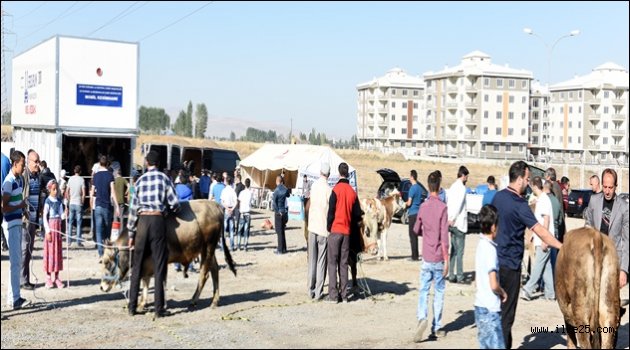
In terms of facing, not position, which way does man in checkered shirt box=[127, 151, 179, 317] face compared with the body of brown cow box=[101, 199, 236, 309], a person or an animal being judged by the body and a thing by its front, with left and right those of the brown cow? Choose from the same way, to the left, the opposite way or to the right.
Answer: to the right

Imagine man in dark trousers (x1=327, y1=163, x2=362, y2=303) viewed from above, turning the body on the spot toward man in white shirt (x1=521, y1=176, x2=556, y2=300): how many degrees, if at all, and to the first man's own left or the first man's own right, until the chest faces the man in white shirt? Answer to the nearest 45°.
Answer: approximately 90° to the first man's own right

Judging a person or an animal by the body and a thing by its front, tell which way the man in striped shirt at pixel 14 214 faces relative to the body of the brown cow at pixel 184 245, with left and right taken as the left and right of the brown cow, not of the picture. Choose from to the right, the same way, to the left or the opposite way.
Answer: the opposite way

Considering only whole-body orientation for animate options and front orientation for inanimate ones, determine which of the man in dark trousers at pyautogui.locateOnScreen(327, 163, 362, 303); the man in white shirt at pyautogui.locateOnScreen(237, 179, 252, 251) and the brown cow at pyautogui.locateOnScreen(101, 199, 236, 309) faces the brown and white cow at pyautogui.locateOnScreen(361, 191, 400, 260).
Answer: the man in dark trousers

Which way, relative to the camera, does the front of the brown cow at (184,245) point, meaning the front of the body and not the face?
to the viewer's left

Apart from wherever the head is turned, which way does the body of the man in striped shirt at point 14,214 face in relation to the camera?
to the viewer's right

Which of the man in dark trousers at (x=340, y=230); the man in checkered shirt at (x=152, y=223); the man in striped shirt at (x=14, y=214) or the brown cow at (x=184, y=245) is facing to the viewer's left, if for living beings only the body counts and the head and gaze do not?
the brown cow

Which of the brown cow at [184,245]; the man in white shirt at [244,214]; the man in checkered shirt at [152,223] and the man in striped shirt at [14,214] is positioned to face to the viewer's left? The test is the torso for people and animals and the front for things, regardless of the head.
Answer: the brown cow

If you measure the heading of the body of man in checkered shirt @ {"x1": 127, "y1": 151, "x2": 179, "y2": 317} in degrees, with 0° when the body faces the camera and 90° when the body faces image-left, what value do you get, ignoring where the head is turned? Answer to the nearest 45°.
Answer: approximately 180°

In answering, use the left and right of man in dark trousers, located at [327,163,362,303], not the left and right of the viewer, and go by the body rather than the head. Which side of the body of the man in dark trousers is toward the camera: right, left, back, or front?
back

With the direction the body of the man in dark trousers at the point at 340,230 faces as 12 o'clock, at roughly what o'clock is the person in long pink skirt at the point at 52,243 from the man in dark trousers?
The person in long pink skirt is roughly at 9 o'clock from the man in dark trousers.

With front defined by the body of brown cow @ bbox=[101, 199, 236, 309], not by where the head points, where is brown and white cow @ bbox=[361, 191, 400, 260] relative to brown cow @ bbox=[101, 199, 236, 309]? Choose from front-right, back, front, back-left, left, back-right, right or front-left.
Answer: back-right

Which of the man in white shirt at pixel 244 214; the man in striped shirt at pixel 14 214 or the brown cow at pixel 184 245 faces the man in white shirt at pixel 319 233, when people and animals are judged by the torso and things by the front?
the man in striped shirt
